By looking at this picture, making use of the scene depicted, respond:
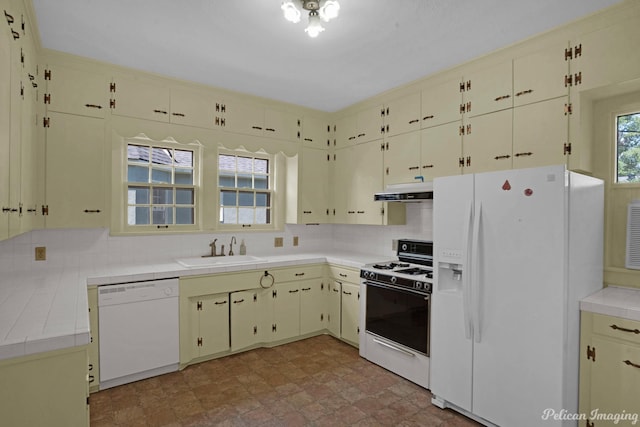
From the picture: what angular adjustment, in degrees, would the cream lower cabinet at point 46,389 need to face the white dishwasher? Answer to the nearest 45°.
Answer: approximately 45° to its left

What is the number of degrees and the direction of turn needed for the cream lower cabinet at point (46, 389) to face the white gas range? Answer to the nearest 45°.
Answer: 0° — it already faces it

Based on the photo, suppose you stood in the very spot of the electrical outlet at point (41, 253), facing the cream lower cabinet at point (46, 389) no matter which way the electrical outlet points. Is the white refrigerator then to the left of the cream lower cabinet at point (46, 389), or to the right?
left

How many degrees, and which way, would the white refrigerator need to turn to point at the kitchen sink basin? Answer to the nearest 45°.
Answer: approximately 45° to its right

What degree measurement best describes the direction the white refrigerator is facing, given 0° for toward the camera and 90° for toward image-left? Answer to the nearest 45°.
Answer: approximately 45°

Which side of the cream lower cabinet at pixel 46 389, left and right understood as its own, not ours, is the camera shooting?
right
